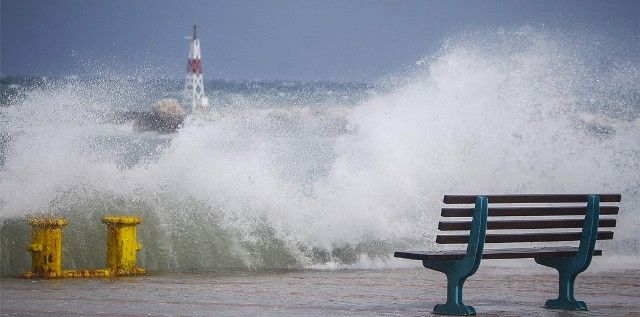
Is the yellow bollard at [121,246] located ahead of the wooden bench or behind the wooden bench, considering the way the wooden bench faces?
ahead

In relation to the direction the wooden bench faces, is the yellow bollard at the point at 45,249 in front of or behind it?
in front

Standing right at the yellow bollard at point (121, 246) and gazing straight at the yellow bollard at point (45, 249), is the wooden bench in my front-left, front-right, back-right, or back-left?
back-left

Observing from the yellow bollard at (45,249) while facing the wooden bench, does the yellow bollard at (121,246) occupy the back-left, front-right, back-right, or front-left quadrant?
front-left

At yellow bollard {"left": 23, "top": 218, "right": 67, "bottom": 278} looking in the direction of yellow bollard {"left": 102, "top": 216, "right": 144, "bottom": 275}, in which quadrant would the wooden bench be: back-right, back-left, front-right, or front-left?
front-right
